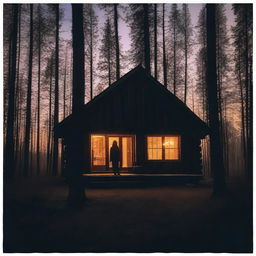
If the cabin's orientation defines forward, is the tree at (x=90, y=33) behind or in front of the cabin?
behind

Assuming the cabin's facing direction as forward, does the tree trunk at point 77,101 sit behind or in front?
in front

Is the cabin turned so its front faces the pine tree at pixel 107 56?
no

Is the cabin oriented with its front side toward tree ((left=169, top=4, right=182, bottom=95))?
no

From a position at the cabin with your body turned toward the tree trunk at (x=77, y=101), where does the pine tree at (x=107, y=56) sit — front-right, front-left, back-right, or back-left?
back-right

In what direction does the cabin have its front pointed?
toward the camera

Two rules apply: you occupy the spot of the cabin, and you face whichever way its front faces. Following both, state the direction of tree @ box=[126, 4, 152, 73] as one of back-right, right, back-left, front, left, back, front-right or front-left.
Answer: back

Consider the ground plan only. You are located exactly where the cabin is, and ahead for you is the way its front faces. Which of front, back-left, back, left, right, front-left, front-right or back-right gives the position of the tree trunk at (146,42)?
back
